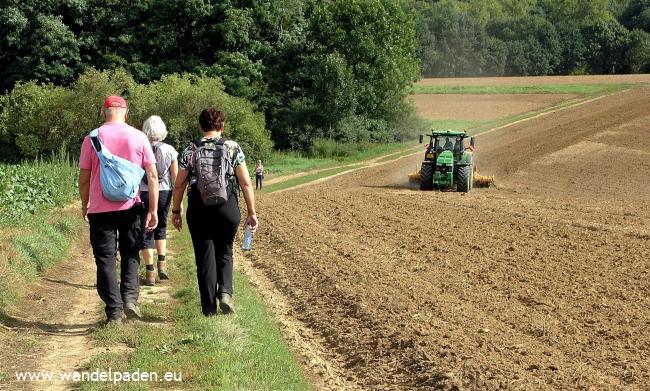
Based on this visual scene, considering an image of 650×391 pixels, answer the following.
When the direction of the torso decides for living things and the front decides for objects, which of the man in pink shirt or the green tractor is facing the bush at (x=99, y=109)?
the man in pink shirt

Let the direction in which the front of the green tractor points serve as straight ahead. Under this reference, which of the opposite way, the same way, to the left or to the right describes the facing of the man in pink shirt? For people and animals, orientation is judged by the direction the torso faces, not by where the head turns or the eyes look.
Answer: the opposite way

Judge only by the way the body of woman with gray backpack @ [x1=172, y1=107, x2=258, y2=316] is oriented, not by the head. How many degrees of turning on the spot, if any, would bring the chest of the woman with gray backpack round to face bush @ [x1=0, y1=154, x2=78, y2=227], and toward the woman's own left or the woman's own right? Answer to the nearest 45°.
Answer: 0° — they already face it

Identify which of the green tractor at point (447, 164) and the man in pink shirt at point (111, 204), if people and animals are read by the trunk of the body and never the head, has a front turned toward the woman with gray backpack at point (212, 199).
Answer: the green tractor

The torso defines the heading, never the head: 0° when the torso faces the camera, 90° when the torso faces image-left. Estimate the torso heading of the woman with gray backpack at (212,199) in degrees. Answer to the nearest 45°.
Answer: approximately 180°

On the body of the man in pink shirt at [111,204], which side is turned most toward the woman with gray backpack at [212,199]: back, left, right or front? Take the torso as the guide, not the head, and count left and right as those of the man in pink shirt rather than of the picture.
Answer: right

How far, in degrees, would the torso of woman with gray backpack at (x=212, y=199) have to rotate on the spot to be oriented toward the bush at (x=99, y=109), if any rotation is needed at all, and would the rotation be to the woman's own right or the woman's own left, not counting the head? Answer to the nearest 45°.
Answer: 0° — they already face it

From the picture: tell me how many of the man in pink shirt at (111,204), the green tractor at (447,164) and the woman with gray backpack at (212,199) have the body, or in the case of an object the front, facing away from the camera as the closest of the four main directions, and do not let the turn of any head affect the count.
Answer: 2

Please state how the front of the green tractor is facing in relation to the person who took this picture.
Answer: facing the viewer

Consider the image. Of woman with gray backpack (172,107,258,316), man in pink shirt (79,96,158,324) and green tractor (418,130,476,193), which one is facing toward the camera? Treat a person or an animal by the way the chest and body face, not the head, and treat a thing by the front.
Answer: the green tractor

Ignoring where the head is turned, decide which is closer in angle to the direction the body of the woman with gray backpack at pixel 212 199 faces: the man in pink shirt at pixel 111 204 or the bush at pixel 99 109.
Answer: the bush

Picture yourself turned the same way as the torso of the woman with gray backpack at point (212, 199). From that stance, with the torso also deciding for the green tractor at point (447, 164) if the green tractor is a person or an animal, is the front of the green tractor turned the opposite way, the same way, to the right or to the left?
the opposite way

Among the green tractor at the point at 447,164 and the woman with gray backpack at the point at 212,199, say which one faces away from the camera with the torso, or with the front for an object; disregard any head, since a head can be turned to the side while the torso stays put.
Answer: the woman with gray backpack

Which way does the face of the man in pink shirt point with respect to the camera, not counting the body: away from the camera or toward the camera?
away from the camera

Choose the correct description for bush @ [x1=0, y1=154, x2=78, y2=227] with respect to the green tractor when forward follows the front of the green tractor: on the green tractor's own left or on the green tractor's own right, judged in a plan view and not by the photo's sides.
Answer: on the green tractor's own right

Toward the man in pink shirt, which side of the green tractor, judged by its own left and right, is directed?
front

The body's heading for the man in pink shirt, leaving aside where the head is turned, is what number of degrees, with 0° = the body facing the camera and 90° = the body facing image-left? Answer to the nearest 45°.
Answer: approximately 180°
